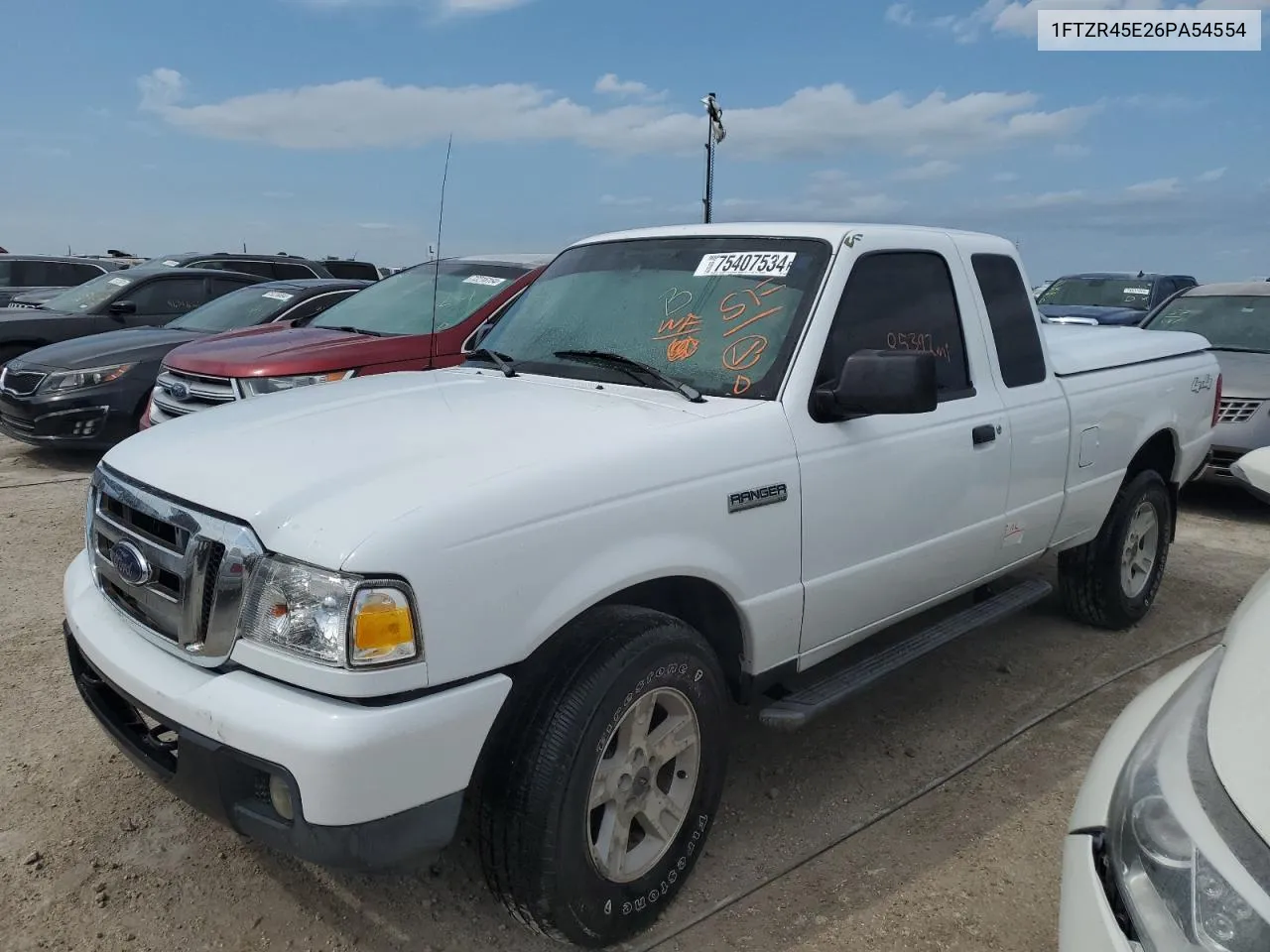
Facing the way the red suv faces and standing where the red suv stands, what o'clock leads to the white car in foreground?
The white car in foreground is roughly at 10 o'clock from the red suv.

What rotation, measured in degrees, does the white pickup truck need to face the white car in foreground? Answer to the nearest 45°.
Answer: approximately 90° to its left

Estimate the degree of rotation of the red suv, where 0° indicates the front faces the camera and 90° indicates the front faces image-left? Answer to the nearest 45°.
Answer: approximately 45°

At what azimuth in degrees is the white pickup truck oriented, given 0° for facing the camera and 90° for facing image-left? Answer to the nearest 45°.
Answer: approximately 45°

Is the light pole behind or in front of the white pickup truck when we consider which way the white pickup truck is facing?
behind

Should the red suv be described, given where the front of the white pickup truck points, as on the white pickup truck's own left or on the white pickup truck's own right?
on the white pickup truck's own right
